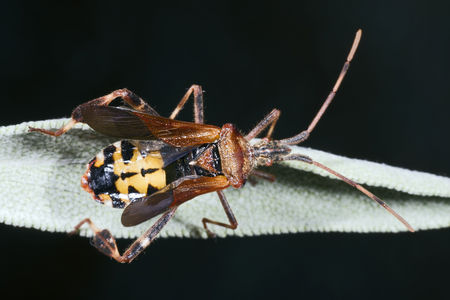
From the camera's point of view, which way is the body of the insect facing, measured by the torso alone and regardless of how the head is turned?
to the viewer's right
